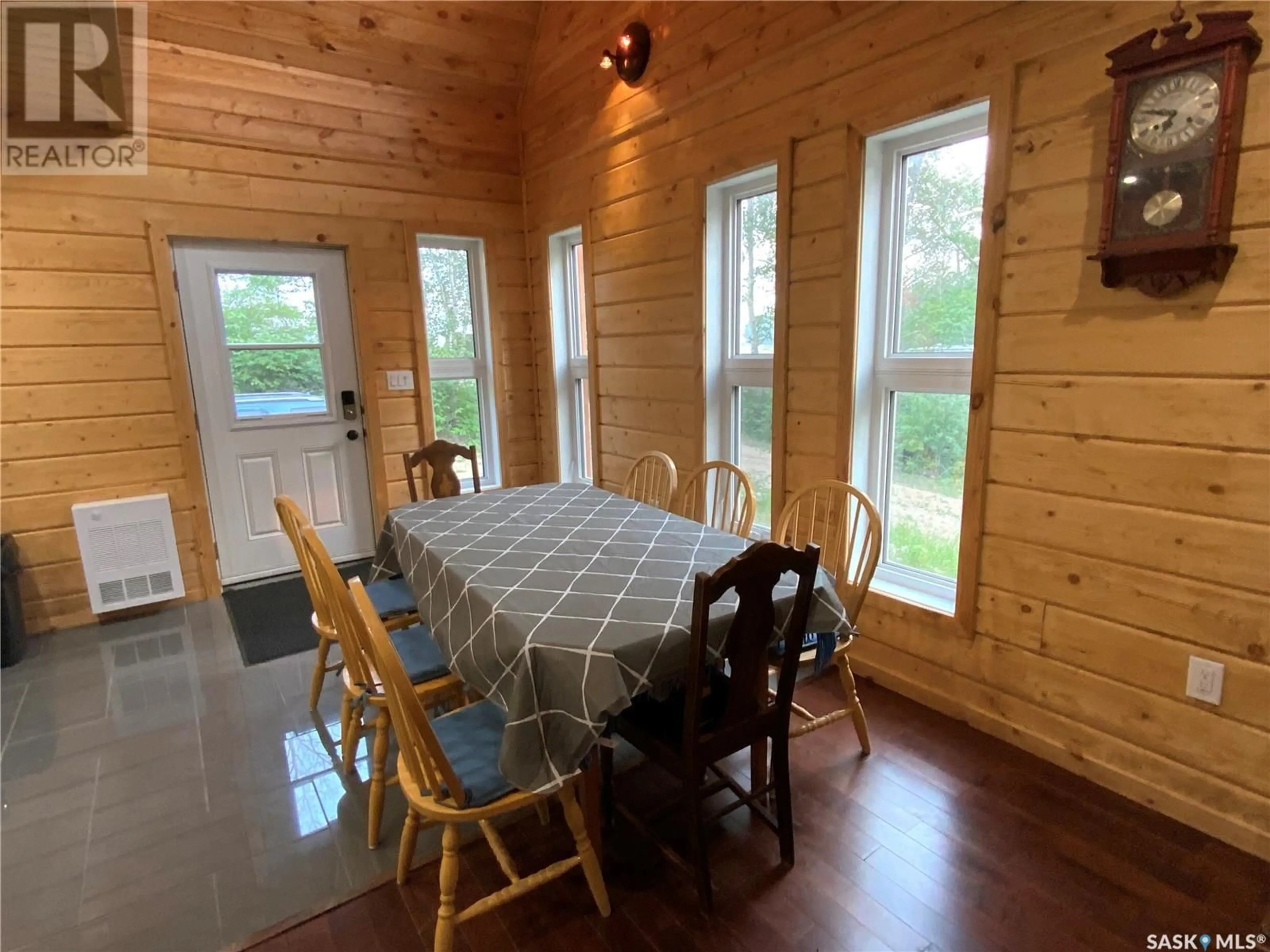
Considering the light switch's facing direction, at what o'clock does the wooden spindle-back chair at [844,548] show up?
The wooden spindle-back chair is roughly at 11 o'clock from the light switch.

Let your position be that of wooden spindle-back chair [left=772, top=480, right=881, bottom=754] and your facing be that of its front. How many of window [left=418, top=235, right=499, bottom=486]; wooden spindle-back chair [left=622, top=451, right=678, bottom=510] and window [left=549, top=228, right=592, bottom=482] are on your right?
3

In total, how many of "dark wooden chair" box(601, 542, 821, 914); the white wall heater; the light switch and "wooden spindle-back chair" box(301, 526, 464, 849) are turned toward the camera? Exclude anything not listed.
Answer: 2

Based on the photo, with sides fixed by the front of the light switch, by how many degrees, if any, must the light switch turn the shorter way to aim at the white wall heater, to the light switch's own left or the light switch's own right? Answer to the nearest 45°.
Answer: approximately 90° to the light switch's own right

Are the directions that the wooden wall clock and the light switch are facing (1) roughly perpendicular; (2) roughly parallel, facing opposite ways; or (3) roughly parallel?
roughly perpendicular

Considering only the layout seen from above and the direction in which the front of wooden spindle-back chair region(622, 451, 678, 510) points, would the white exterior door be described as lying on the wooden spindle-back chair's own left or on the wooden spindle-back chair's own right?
on the wooden spindle-back chair's own right

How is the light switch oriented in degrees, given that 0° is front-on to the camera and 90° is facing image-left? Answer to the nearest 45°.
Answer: approximately 0°

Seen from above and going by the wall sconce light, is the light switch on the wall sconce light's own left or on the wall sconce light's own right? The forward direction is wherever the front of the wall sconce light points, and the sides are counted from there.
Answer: on the wall sconce light's own right

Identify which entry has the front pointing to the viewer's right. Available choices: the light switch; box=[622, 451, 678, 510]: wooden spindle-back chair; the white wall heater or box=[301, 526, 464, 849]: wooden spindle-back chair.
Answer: box=[301, 526, 464, 849]: wooden spindle-back chair

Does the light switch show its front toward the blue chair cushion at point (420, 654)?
yes

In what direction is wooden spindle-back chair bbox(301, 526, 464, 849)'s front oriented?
to the viewer's right

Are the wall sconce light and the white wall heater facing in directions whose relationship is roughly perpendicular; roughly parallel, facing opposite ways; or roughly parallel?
roughly perpendicular

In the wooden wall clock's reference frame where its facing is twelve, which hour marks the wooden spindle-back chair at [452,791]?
The wooden spindle-back chair is roughly at 12 o'clock from the wooden wall clock.
